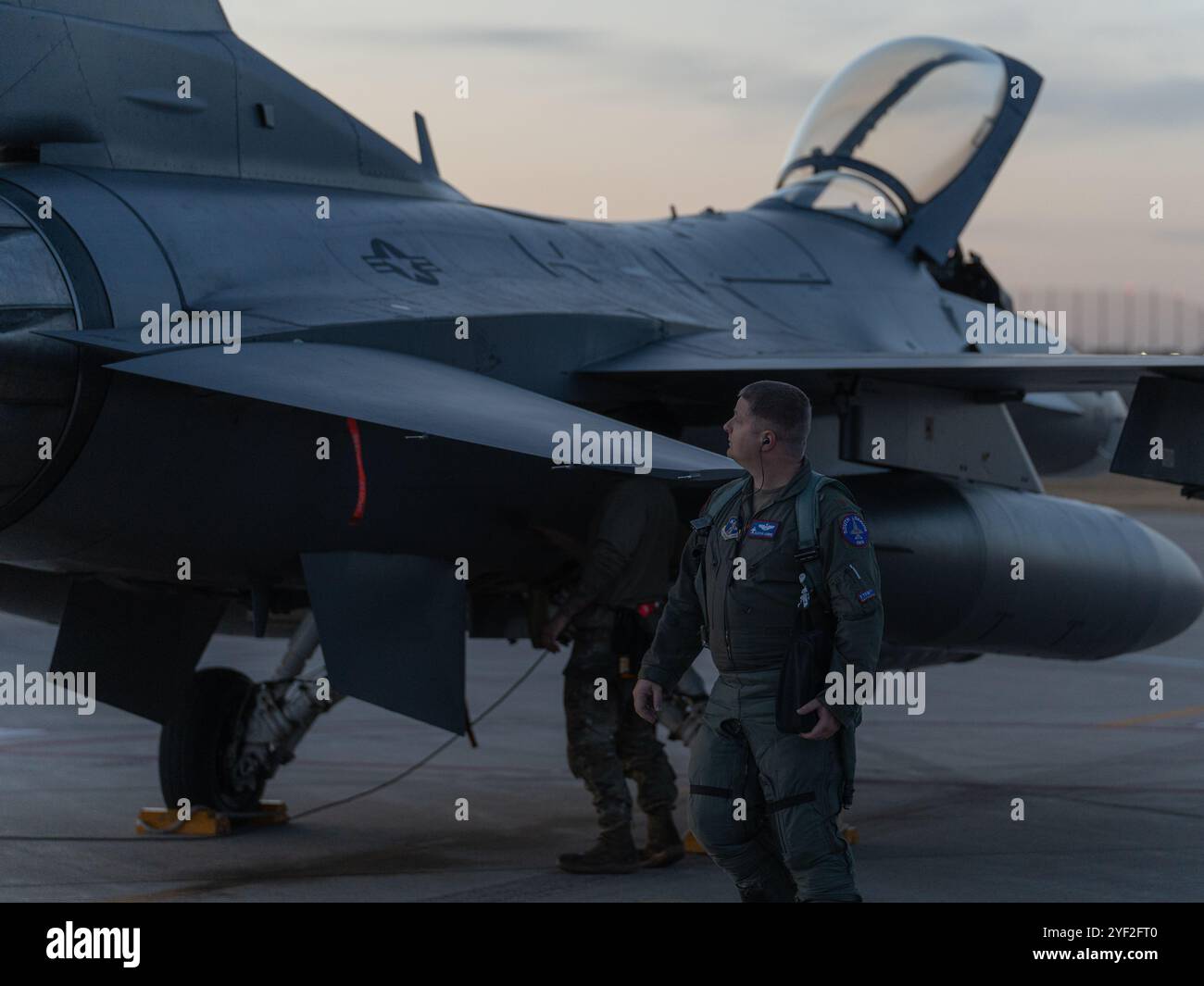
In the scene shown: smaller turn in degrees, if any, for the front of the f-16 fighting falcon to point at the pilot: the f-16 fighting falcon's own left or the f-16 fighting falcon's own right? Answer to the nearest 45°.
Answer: approximately 90° to the f-16 fighting falcon's own right

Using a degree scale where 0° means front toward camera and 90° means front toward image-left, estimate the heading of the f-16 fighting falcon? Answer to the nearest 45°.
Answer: approximately 225°

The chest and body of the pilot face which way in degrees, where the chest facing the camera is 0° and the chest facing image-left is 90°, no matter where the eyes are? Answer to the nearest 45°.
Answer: approximately 45°

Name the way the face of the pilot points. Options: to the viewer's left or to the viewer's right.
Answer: to the viewer's left

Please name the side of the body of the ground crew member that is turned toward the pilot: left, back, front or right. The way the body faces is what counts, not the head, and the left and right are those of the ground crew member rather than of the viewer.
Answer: left

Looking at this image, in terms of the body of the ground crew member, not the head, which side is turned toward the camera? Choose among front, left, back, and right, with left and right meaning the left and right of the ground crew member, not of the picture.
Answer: left

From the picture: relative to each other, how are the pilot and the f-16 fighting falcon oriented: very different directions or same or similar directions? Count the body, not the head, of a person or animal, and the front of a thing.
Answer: very different directions
